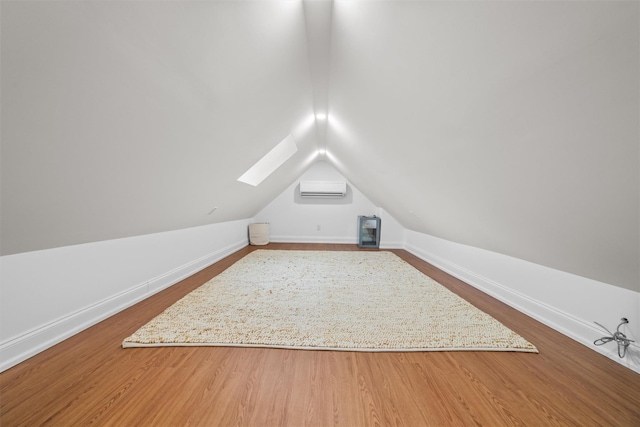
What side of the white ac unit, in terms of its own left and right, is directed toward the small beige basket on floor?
right

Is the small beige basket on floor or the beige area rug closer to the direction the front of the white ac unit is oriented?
the beige area rug

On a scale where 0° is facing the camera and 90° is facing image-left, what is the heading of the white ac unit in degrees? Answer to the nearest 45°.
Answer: approximately 0°

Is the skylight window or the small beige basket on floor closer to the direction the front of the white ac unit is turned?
the skylight window

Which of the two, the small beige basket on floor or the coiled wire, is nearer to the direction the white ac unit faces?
the coiled wire

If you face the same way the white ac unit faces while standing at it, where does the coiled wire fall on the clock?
The coiled wire is roughly at 11 o'clock from the white ac unit.

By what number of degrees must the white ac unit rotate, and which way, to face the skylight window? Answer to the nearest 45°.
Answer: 0° — it already faces it

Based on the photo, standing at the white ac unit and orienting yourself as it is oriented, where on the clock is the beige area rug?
The beige area rug is roughly at 12 o'clock from the white ac unit.

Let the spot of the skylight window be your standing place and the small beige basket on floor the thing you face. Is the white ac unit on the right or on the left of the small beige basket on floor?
right
